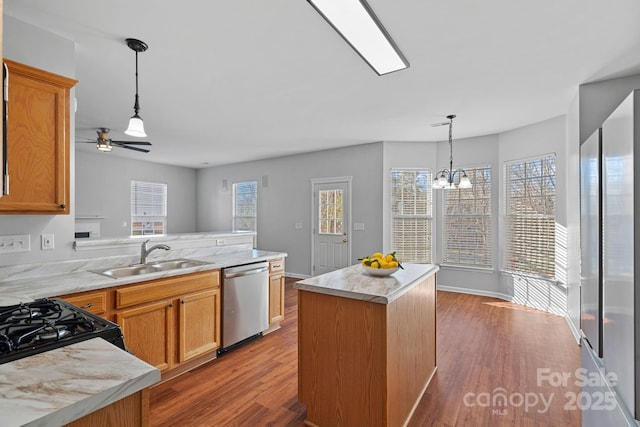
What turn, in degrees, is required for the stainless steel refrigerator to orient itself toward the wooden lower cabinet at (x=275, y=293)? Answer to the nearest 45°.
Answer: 0° — it already faces it

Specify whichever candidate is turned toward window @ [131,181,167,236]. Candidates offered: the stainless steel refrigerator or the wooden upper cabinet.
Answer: the stainless steel refrigerator

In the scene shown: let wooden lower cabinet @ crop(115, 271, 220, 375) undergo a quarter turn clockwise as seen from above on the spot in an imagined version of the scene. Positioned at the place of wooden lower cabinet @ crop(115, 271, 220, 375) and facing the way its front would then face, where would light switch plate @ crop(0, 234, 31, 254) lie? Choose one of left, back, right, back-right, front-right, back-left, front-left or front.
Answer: front-right

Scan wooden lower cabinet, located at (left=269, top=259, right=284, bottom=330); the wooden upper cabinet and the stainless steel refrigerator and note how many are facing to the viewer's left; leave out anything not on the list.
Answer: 1

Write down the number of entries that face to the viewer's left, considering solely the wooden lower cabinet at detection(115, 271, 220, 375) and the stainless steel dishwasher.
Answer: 0

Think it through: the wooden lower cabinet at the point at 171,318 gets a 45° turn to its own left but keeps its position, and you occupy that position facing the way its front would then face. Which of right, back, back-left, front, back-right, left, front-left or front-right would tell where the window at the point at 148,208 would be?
left

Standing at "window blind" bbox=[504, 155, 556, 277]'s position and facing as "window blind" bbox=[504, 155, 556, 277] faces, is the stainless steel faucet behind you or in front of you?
in front

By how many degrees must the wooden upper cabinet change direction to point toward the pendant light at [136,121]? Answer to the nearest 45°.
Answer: approximately 45° to its left

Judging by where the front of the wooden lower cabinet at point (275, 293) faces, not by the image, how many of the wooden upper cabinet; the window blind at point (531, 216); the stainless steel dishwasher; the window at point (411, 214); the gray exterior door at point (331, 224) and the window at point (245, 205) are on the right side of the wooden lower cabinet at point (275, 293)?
2

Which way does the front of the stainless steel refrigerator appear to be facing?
to the viewer's left

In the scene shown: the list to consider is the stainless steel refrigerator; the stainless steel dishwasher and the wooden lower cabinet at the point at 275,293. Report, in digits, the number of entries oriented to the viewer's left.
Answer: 1

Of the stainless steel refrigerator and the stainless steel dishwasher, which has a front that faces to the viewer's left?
the stainless steel refrigerator

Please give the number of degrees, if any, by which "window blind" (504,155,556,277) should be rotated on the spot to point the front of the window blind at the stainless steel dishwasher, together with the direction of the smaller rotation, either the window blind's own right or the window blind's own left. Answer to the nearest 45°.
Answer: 0° — it already faces it
